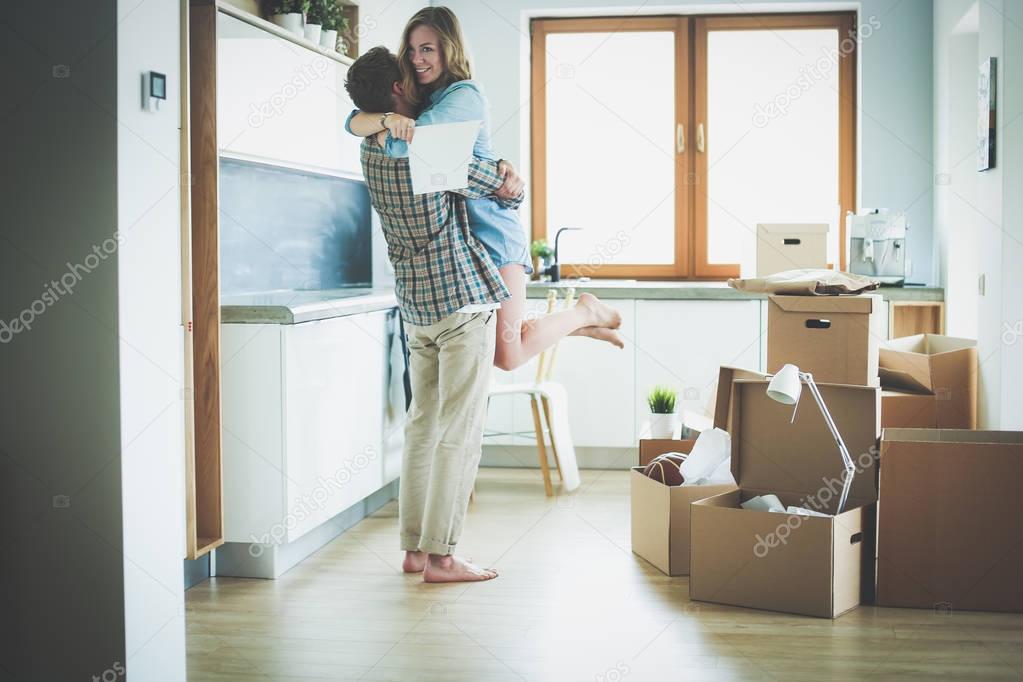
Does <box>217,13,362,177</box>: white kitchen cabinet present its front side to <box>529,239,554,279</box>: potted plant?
no

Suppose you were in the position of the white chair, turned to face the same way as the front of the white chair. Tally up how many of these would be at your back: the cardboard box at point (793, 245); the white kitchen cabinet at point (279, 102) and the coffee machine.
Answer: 2

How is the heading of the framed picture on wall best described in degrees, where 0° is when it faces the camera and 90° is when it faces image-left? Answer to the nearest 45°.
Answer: approximately 90°

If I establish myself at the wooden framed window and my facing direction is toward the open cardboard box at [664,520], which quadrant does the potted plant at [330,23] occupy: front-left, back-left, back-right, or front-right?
front-right

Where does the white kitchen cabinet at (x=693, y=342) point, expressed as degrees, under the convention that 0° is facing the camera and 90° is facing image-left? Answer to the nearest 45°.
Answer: approximately 0°

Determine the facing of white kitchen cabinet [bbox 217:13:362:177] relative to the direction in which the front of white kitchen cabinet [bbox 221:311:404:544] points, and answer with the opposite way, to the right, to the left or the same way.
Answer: the same way

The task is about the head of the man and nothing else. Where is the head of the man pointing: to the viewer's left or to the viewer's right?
to the viewer's right

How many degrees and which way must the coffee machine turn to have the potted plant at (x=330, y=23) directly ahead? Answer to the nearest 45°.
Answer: approximately 45° to its right

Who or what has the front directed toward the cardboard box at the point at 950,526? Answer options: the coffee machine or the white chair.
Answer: the coffee machine

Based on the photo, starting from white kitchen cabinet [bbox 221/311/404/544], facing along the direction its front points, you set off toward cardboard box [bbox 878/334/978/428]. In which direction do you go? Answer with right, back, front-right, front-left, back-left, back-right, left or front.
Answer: front-left

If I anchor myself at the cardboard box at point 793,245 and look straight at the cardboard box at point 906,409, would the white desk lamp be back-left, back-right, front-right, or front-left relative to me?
front-right

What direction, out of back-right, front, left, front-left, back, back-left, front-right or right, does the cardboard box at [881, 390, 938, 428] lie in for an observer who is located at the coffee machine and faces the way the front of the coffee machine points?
front

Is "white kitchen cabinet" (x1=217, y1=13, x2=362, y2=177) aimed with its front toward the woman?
yes

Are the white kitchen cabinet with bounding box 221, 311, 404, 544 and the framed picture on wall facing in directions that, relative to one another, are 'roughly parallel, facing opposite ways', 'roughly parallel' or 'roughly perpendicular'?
roughly parallel, facing opposite ways
